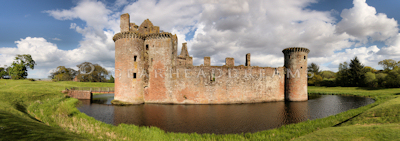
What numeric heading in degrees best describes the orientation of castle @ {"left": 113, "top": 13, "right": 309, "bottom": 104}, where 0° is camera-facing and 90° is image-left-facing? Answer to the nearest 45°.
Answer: approximately 45°

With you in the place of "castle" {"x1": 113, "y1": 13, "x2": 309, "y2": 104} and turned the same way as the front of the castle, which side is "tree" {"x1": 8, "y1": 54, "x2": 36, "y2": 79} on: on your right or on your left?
on your right

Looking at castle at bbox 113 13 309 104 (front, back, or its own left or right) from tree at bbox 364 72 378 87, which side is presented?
back

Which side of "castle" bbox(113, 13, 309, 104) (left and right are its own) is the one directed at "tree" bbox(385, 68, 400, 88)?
back

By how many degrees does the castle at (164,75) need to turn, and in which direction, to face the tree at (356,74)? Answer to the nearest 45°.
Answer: approximately 180°

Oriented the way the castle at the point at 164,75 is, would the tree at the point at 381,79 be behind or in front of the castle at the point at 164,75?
behind
